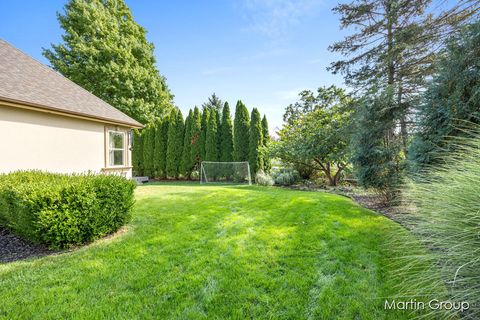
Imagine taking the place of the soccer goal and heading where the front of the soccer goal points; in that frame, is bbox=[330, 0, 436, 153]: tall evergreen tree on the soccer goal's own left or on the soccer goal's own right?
on the soccer goal's own left

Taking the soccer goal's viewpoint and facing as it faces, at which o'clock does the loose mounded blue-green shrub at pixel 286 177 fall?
The loose mounded blue-green shrub is roughly at 10 o'clock from the soccer goal.

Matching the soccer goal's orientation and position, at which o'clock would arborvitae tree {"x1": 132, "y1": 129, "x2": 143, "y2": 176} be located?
The arborvitae tree is roughly at 4 o'clock from the soccer goal.

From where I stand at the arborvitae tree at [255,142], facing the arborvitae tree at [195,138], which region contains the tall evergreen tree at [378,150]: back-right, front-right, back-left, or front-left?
back-left

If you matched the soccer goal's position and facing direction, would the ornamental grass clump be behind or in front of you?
in front

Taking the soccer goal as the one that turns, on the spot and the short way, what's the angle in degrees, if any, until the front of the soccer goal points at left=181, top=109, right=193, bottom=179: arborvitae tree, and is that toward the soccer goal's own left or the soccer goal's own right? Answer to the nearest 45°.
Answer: approximately 135° to the soccer goal's own right

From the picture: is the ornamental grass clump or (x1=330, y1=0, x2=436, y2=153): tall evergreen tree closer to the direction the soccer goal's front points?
the ornamental grass clump

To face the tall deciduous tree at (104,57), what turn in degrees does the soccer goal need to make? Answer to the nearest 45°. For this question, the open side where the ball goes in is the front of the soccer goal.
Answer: approximately 135° to its right

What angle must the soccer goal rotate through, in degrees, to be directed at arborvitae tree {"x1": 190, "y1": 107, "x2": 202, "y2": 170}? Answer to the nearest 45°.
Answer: approximately 135° to its right

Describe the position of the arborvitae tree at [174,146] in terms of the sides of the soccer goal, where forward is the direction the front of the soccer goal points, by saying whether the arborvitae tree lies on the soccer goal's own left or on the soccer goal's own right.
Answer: on the soccer goal's own right

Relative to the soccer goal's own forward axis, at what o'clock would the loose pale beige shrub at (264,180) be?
The loose pale beige shrub is roughly at 10 o'clock from the soccer goal.
